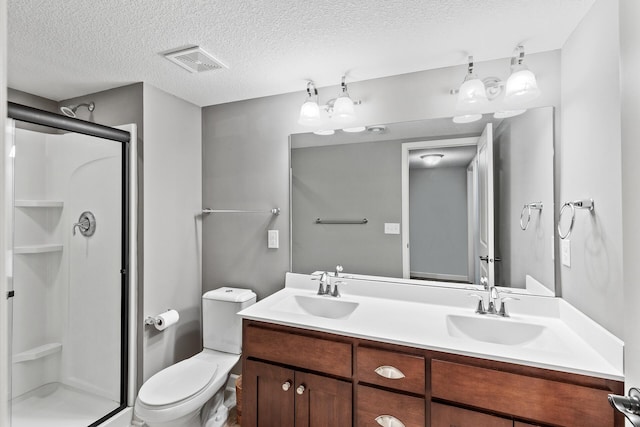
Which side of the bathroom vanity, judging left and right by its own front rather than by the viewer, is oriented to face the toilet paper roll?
right

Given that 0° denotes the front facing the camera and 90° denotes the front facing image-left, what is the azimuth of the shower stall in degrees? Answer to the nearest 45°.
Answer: approximately 315°

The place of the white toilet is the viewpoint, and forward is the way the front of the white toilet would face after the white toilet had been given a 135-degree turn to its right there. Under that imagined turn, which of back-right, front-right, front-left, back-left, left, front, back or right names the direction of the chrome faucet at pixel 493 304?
back-right

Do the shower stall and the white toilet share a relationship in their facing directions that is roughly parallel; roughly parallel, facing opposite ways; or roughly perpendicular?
roughly perpendicular
